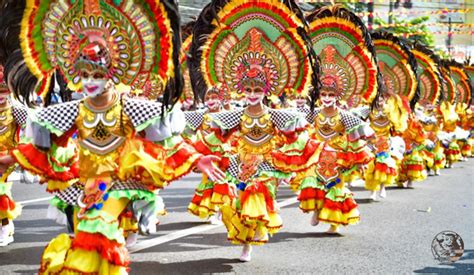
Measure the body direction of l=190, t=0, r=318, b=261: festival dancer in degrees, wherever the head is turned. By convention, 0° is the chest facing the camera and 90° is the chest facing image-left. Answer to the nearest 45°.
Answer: approximately 0°

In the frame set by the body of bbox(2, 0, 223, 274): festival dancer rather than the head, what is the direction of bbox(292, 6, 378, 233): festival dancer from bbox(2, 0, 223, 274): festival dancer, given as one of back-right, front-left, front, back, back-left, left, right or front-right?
back-left

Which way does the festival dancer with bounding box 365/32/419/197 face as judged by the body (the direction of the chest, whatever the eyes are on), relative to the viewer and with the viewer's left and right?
facing the viewer and to the left of the viewer

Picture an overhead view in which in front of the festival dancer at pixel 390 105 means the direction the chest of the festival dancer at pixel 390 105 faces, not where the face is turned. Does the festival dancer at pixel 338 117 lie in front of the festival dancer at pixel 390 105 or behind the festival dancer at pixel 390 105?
in front

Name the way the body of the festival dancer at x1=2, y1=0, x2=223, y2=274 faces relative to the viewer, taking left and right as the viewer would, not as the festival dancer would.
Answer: facing the viewer

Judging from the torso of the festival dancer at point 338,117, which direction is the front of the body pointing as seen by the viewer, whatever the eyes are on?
toward the camera

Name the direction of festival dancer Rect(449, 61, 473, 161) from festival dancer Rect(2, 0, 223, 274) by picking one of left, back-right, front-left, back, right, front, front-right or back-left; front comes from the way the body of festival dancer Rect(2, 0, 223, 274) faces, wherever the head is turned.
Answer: back-left

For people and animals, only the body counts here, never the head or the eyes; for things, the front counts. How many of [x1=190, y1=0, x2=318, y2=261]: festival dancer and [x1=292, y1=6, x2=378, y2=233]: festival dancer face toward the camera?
2

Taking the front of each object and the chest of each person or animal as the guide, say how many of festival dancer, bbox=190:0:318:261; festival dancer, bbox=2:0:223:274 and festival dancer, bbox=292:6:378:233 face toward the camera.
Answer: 3

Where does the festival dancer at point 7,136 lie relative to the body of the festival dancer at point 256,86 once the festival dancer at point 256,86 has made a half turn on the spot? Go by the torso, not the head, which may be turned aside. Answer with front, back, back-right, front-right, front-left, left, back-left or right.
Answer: left
